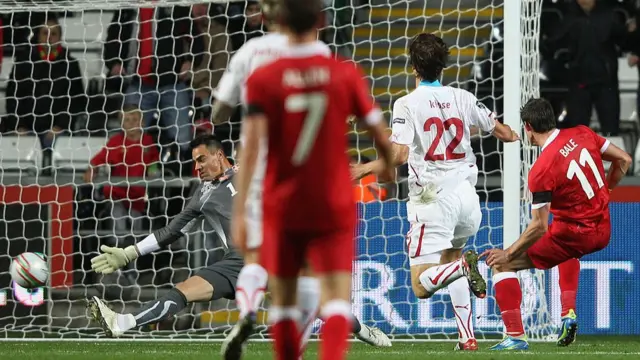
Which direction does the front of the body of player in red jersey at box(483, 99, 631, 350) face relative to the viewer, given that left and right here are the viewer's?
facing away from the viewer and to the left of the viewer

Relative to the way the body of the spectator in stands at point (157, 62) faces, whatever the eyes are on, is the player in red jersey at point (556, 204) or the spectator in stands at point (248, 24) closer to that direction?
the player in red jersey

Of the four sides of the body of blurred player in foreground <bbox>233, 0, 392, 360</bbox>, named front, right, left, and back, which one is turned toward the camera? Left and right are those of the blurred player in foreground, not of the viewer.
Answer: back

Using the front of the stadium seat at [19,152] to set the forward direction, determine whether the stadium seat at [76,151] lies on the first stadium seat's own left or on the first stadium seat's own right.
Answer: on the first stadium seat's own left

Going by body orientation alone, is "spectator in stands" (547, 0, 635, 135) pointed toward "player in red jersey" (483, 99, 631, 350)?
yes

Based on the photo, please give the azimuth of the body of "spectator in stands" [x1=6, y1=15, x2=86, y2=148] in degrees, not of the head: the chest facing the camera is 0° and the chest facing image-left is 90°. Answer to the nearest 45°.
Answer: approximately 0°

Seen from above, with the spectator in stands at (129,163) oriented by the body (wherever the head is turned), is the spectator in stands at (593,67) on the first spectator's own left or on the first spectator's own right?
on the first spectator's own left

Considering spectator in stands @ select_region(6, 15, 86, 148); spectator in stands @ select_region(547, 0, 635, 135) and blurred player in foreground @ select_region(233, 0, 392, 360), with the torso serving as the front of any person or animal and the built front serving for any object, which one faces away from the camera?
the blurred player in foreground

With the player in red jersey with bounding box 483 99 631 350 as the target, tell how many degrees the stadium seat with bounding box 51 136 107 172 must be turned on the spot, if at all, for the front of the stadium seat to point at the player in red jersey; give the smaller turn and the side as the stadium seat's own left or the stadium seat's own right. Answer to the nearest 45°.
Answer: approximately 45° to the stadium seat's own left

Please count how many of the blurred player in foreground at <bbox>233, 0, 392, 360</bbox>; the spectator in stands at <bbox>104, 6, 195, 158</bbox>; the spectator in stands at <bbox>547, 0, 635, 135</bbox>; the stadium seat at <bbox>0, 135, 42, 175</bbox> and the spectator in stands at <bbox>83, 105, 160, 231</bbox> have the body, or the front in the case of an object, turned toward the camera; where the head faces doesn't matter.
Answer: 4
